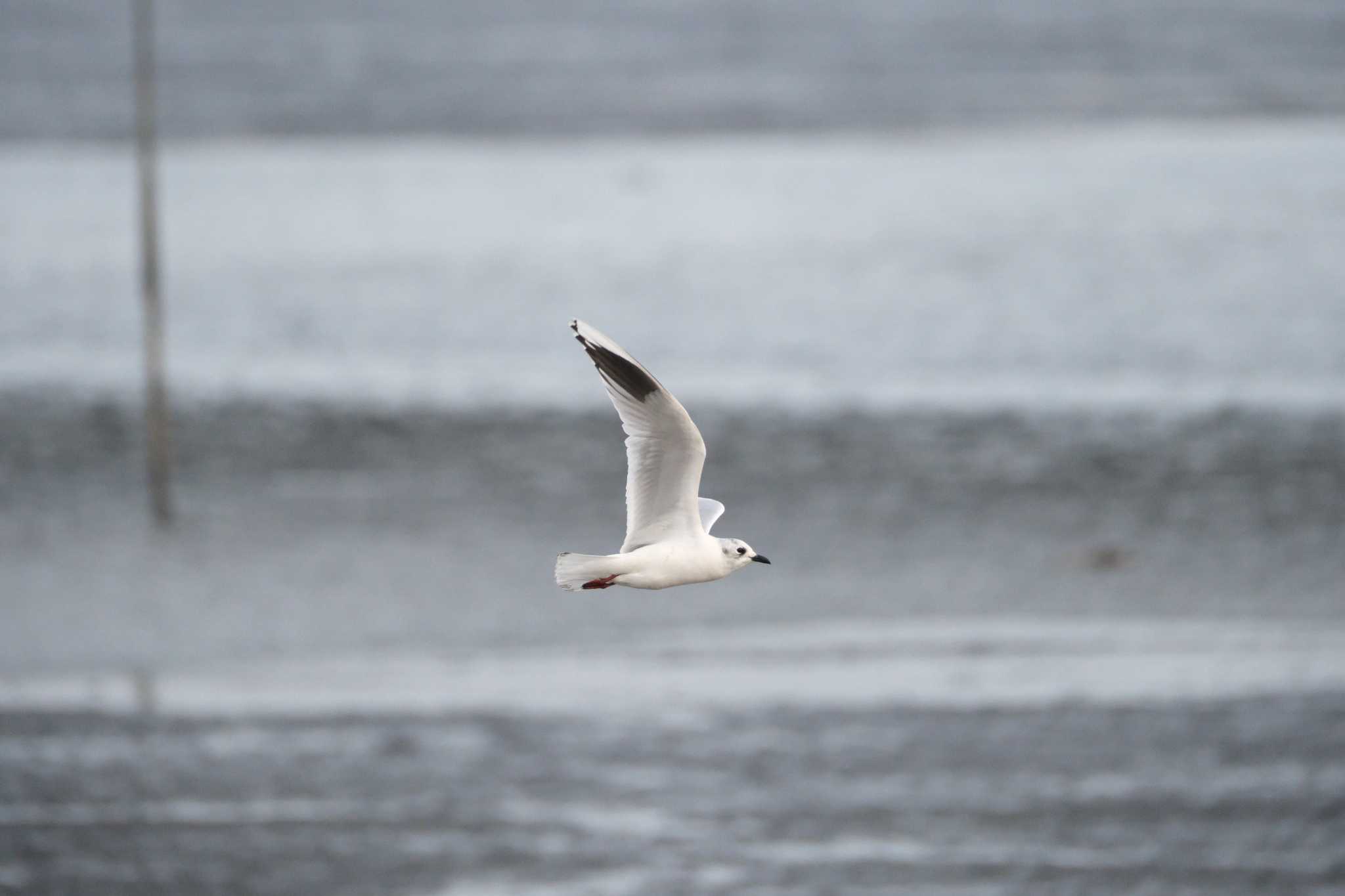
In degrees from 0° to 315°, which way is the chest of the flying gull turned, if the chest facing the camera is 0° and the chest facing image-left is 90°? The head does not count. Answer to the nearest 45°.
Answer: approximately 270°

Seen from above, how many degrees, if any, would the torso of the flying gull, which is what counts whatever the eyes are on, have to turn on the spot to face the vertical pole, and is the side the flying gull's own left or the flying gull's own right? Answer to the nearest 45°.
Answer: approximately 90° to the flying gull's own left
